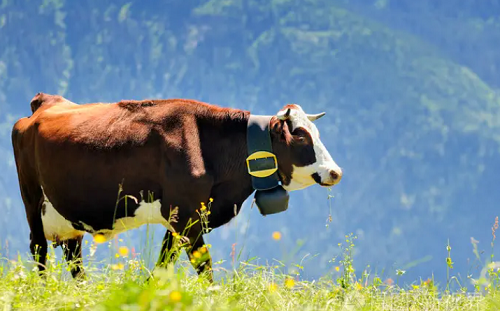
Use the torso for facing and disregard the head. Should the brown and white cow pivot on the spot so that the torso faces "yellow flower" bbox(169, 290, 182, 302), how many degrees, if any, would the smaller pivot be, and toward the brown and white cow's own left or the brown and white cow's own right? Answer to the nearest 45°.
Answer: approximately 90° to the brown and white cow's own right

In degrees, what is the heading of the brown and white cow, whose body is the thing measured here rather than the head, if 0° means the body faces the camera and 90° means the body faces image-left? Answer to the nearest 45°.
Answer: approximately 270°

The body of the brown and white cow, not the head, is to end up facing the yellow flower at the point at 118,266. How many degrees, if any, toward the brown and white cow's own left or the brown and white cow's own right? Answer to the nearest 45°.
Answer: approximately 90° to the brown and white cow's own right
